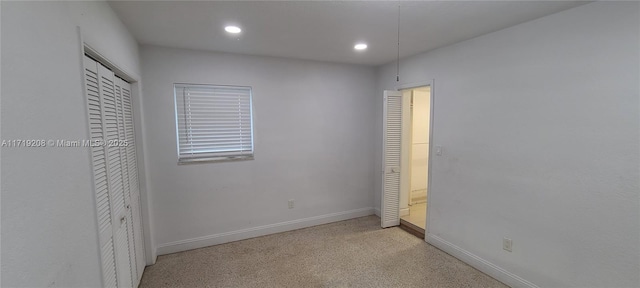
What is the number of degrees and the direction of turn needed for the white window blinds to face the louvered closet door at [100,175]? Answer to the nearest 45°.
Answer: approximately 45° to its right

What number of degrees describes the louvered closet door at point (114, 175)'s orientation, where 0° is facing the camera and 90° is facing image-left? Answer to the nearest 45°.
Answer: approximately 315°

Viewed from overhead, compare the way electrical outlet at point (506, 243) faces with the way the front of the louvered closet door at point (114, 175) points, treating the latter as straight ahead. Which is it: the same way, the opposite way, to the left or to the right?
the opposite way

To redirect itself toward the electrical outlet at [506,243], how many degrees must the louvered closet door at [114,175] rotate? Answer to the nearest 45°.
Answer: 0° — it already faces it

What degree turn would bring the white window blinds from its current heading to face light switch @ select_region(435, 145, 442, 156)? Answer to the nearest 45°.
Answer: approximately 45° to its left

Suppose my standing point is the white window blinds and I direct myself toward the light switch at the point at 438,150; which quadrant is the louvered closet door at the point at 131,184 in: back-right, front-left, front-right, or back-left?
back-right

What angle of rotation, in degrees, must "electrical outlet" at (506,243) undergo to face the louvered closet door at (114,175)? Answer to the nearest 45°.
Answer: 0° — it already faces it

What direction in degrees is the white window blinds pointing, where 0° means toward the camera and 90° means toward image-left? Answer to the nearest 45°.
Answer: approximately 0°
